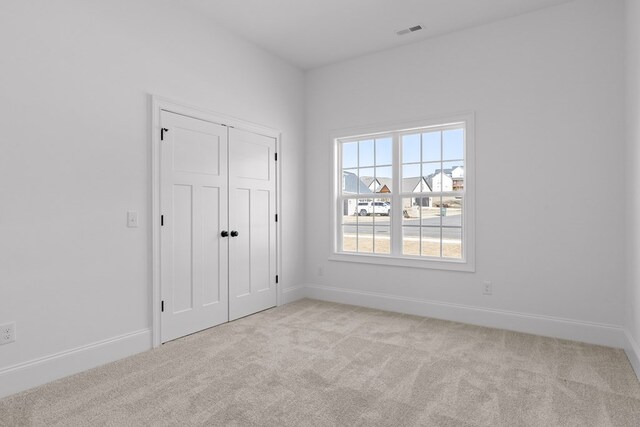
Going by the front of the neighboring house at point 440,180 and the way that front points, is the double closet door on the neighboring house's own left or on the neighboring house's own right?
on the neighboring house's own right

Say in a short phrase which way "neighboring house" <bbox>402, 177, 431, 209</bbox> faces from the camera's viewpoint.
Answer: facing the viewer

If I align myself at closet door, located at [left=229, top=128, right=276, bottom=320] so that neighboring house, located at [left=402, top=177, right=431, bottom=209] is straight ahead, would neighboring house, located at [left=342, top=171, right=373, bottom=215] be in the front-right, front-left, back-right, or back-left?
front-left

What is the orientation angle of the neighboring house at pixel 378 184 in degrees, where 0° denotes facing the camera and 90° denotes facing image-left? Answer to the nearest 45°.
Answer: approximately 0°

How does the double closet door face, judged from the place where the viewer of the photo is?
facing the viewer and to the right of the viewer

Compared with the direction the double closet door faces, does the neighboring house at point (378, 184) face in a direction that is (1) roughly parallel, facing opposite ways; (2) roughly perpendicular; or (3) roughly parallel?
roughly perpendicular

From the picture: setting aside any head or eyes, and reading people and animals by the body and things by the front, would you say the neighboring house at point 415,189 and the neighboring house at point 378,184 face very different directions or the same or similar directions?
same or similar directions

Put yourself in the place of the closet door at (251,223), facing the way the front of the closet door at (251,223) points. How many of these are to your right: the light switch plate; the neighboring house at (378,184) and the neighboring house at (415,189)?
1

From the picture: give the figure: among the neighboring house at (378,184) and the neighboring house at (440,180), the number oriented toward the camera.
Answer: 2

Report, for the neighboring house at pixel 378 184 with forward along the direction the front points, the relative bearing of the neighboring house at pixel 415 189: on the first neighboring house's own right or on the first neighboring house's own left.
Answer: on the first neighboring house's own left

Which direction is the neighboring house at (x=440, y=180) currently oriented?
toward the camera

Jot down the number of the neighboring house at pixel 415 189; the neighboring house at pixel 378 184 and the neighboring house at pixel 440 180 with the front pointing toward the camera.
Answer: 3

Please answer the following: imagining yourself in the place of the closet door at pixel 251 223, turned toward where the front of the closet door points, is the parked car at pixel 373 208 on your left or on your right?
on your left

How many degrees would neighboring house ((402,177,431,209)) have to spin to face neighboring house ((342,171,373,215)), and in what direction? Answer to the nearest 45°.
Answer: approximately 90° to its right
